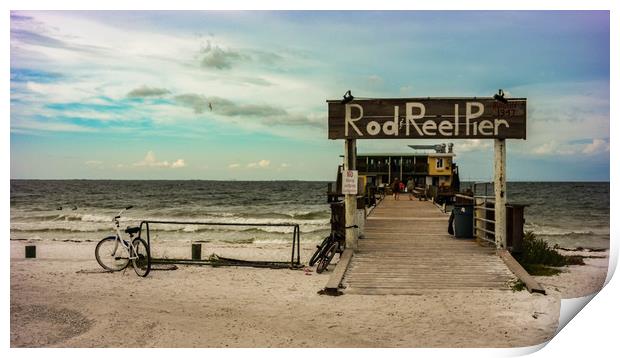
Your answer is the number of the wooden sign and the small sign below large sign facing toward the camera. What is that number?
2

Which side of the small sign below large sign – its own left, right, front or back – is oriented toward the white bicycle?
right

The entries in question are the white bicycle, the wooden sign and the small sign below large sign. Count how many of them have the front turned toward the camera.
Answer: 2

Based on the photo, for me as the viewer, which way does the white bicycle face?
facing away from the viewer and to the left of the viewer

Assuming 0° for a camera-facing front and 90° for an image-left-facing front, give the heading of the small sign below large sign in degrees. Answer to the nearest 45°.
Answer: approximately 0°

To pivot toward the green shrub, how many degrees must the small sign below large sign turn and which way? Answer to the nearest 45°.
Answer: approximately 90° to its left

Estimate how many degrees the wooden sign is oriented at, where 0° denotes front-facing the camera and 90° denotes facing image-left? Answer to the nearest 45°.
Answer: approximately 0°

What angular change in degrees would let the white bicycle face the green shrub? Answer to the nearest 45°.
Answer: approximately 135° to its right

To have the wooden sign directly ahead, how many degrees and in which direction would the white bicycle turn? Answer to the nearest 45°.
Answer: approximately 135° to its right
